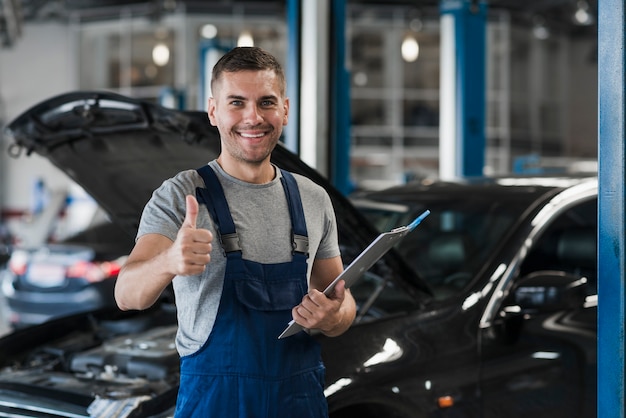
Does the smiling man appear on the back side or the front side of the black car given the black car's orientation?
on the front side

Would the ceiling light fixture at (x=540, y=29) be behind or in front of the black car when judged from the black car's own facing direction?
behind

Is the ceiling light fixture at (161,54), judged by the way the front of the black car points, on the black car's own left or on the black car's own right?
on the black car's own right

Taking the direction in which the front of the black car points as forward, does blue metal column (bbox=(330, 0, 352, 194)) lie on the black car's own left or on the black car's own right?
on the black car's own right

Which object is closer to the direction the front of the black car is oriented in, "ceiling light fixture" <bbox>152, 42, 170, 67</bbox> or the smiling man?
the smiling man

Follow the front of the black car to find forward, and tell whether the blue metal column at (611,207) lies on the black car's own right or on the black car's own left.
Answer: on the black car's own left

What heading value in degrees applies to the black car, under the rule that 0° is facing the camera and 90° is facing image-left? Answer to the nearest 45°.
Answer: approximately 45°

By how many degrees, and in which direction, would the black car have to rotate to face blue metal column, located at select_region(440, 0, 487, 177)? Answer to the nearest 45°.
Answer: approximately 135° to its right

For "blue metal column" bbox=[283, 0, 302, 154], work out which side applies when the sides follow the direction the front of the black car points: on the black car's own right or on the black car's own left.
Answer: on the black car's own right
